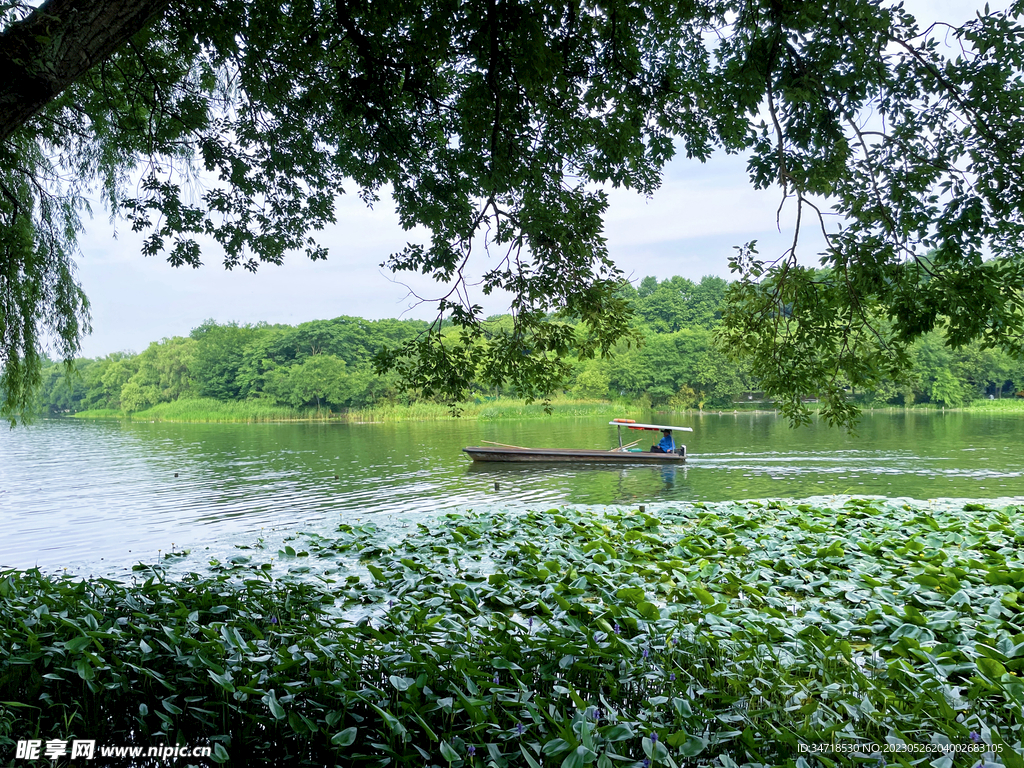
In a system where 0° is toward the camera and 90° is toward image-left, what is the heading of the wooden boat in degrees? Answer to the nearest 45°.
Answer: approximately 90°

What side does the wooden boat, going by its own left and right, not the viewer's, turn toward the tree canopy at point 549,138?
left
